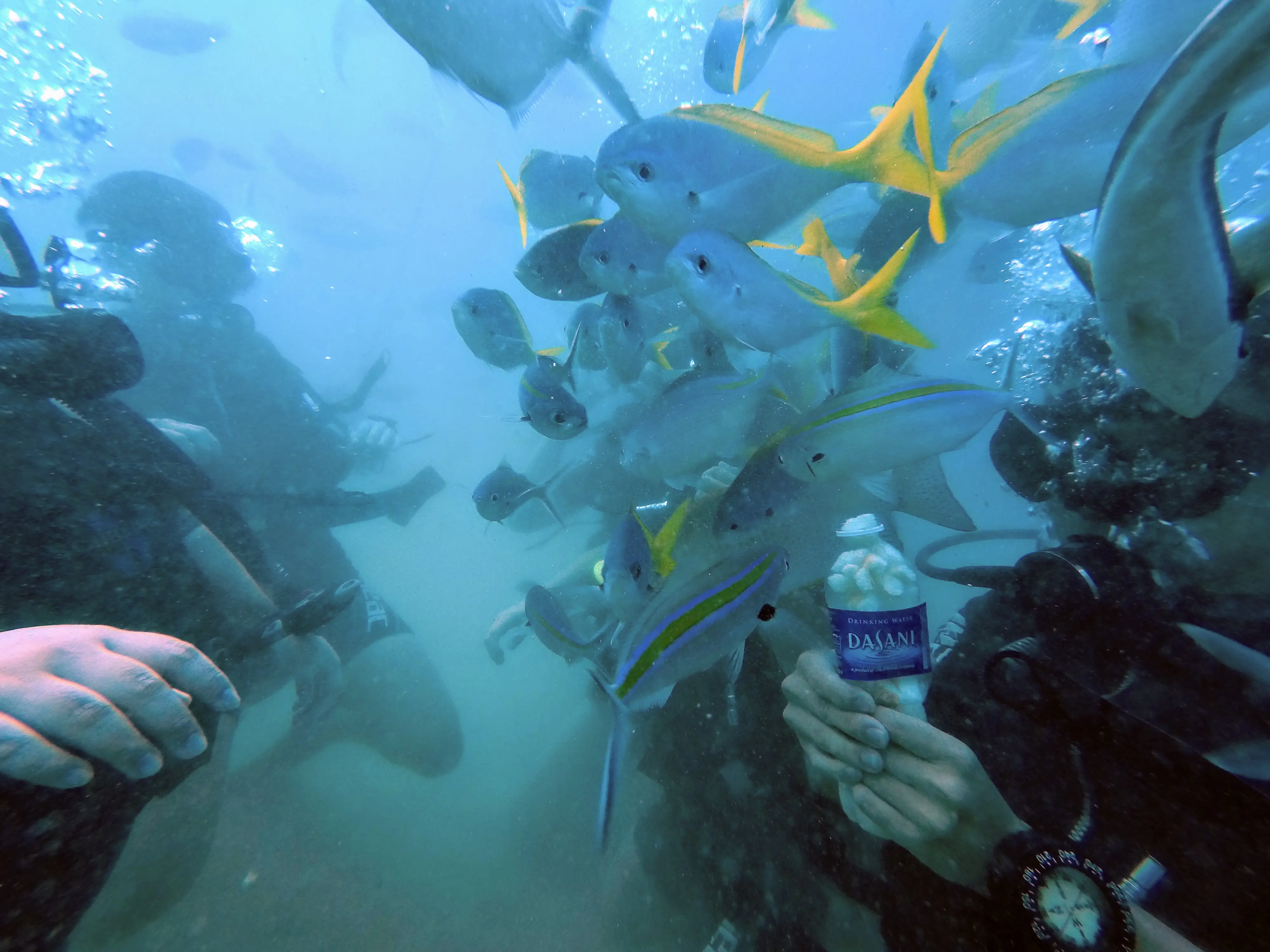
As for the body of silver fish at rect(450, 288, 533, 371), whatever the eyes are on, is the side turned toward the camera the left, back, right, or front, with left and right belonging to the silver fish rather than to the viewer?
left

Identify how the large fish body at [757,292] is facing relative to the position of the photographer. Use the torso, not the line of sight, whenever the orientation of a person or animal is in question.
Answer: facing to the left of the viewer

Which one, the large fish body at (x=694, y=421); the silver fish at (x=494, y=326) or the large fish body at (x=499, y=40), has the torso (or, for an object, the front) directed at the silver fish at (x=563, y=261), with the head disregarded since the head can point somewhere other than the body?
the large fish body at (x=694, y=421)

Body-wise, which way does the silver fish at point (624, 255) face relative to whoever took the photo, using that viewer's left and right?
facing to the left of the viewer

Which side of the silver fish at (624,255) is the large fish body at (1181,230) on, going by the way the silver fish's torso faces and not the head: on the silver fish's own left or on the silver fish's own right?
on the silver fish's own left

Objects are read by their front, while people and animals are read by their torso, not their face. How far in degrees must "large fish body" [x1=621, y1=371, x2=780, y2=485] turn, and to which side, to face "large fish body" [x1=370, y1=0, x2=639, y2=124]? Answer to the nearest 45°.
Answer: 0° — it already faces it

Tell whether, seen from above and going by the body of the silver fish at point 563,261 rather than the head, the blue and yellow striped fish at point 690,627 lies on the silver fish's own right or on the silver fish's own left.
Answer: on the silver fish's own left

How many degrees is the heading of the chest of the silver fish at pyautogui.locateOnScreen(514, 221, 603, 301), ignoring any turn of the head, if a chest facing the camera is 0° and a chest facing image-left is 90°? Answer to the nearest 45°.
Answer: approximately 90°

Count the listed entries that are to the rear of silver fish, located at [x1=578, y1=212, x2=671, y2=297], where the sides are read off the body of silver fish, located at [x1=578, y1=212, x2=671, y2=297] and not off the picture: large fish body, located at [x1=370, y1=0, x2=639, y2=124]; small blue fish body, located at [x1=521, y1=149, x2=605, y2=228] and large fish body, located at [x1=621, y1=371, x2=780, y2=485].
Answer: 1

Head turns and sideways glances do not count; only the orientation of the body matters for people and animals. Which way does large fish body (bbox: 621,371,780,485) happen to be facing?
to the viewer's left

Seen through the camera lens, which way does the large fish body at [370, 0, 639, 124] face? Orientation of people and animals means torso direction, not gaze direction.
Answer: facing to the left of the viewer
